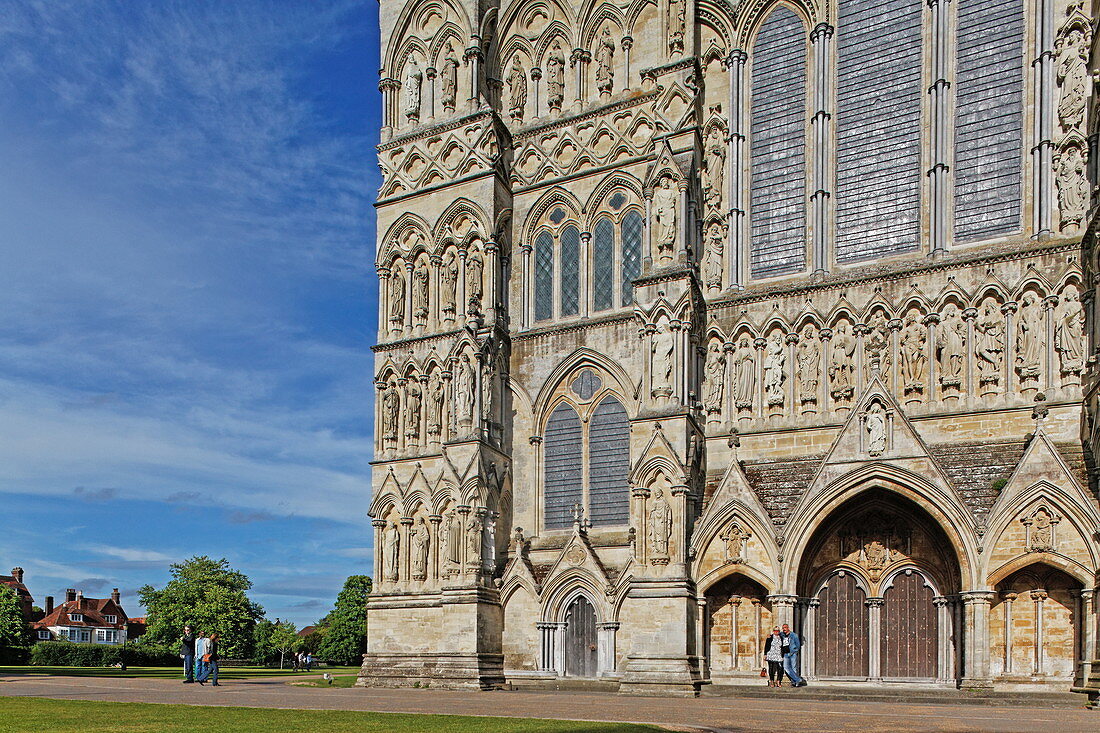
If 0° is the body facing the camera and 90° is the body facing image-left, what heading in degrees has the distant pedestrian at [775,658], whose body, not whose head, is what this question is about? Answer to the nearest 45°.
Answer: approximately 0°

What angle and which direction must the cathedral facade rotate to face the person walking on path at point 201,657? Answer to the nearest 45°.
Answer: approximately 45° to its right
